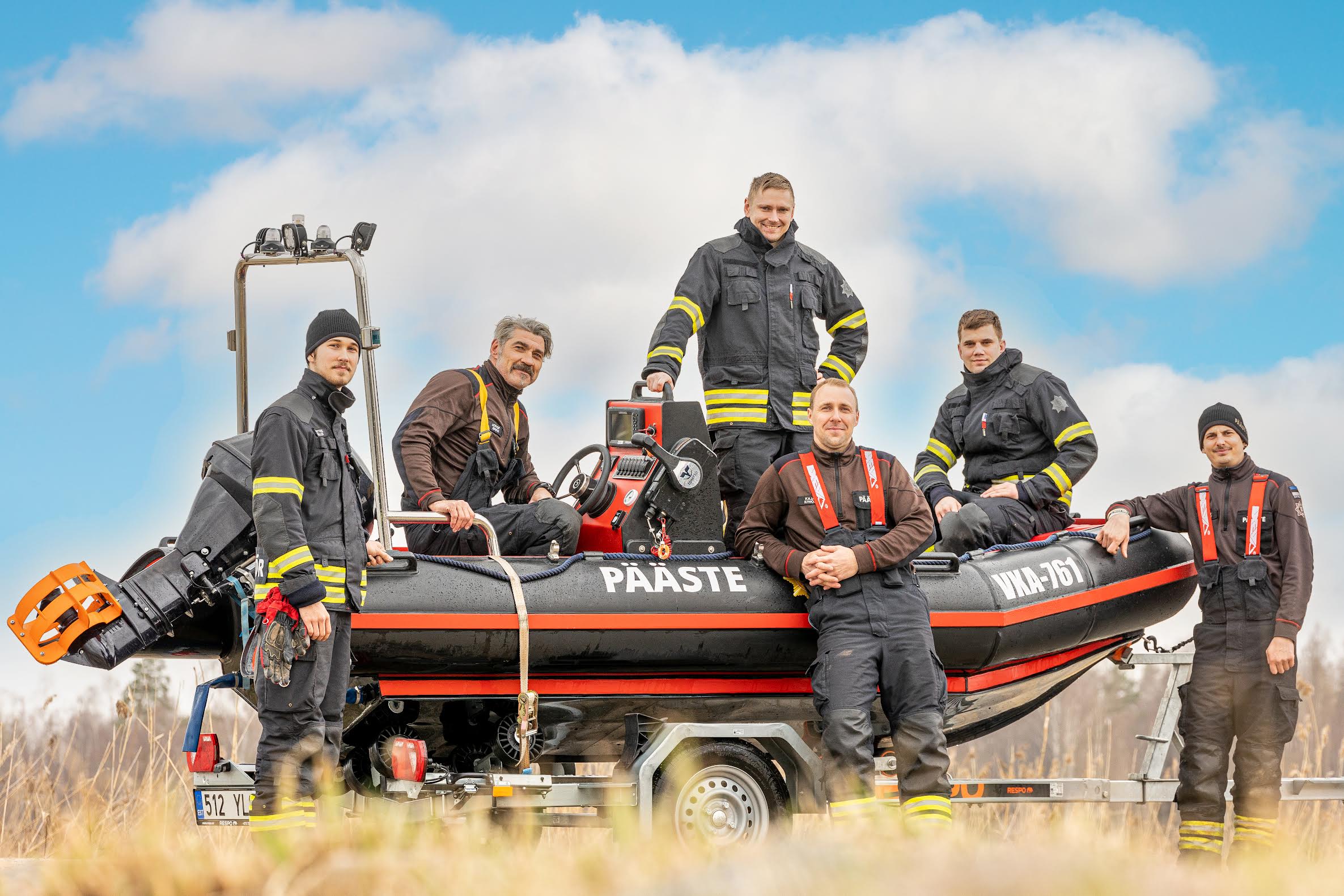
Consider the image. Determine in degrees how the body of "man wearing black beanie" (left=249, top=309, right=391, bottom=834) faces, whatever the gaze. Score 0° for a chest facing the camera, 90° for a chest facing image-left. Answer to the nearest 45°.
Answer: approximately 315°

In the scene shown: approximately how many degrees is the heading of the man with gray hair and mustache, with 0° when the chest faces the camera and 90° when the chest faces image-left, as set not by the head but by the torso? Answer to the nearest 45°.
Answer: approximately 315°

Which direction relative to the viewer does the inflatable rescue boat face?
to the viewer's right

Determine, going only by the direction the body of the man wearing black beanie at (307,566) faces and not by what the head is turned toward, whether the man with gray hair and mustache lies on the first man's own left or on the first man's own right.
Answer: on the first man's own left

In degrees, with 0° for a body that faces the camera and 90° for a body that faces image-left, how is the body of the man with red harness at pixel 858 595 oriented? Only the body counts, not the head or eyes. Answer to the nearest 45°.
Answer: approximately 0°

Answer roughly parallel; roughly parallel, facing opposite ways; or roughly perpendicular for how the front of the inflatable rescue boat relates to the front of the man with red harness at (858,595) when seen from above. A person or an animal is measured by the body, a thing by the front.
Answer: roughly perpendicular
